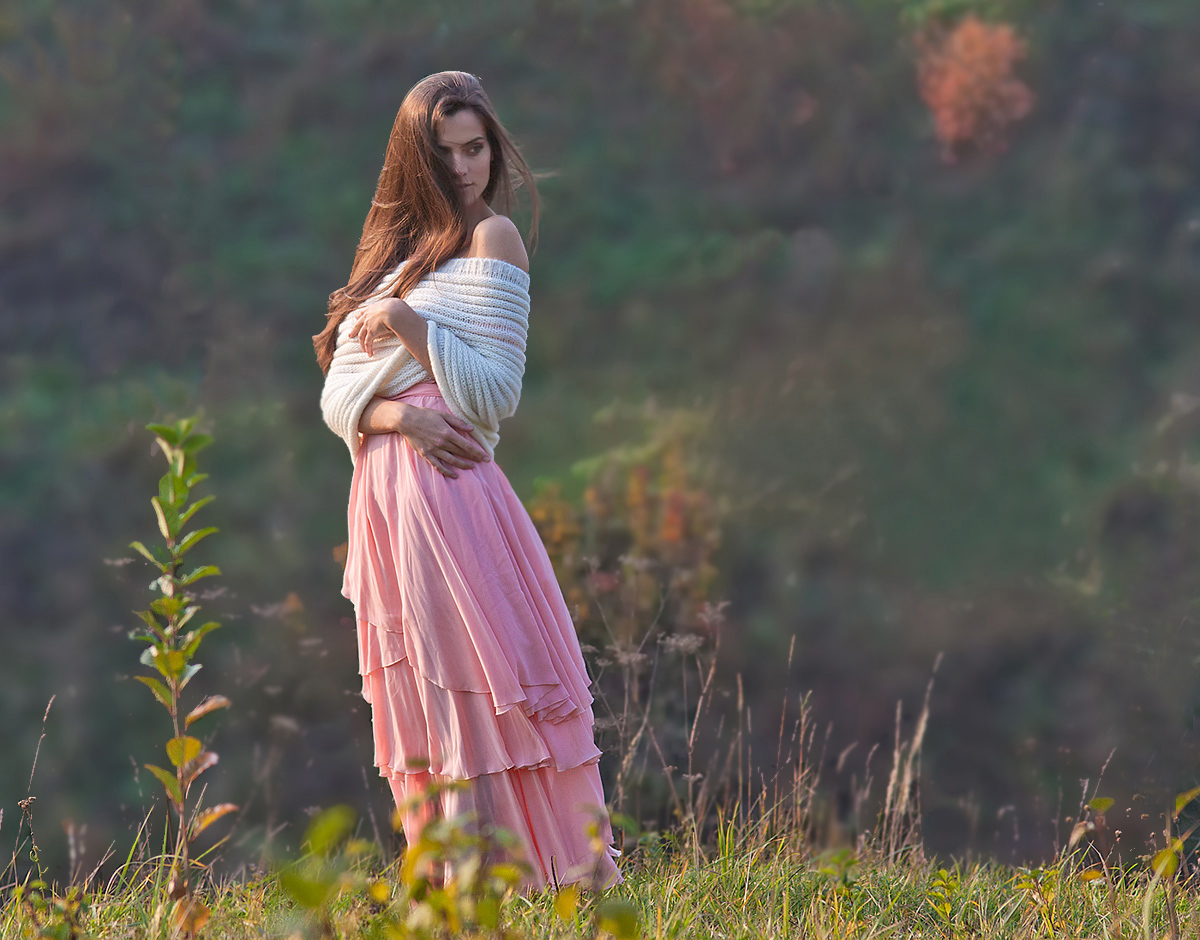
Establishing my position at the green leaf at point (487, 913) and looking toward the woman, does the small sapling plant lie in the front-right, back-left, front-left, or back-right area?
front-left

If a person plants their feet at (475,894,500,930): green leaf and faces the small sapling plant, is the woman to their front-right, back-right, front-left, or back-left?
front-right

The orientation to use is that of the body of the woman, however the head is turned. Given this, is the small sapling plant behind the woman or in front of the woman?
in front

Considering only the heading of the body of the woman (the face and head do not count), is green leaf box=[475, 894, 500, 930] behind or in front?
in front

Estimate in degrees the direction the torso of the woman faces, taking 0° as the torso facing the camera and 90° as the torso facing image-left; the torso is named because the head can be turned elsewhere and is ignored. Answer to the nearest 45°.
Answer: approximately 45°

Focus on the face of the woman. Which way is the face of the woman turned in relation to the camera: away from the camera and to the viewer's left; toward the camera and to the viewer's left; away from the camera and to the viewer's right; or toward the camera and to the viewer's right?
toward the camera and to the viewer's right
